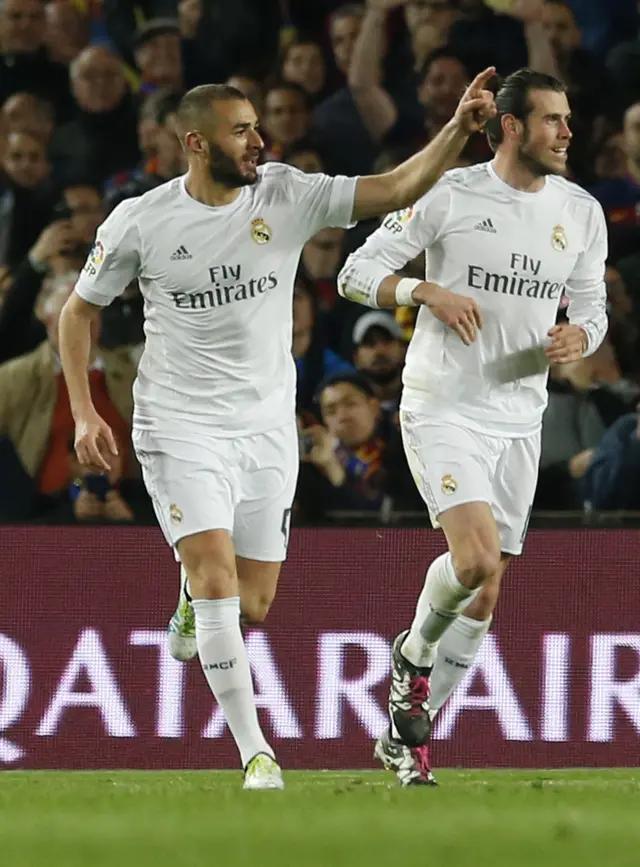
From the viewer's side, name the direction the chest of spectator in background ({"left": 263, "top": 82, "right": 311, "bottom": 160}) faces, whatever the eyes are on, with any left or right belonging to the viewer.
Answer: facing the viewer

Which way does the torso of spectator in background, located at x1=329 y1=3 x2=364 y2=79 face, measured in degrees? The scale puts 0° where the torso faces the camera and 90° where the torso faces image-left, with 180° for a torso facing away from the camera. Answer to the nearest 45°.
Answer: approximately 0°

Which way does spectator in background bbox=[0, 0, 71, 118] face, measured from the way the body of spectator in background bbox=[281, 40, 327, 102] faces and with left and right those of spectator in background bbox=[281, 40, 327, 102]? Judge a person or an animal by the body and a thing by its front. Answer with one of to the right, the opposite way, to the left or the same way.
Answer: the same way

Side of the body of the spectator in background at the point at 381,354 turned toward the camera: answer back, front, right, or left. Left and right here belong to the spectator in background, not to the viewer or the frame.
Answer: front

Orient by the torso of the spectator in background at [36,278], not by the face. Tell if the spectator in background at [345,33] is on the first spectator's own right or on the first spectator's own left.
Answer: on the first spectator's own left

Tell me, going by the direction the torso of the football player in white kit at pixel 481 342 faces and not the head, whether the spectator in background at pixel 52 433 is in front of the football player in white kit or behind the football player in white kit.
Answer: behind

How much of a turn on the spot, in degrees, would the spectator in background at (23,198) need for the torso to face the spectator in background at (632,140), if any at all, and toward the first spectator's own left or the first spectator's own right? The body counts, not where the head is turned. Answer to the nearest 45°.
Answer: approximately 90° to the first spectator's own left

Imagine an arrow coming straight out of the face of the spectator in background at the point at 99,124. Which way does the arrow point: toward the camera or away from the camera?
toward the camera

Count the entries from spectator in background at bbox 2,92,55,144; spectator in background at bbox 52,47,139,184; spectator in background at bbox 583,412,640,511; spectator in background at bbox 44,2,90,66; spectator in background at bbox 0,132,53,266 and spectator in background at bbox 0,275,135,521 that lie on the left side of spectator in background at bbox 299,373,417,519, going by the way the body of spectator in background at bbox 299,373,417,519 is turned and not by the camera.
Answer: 1

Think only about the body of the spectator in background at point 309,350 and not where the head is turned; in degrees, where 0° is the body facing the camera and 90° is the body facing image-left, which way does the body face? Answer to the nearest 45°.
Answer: approximately 0°

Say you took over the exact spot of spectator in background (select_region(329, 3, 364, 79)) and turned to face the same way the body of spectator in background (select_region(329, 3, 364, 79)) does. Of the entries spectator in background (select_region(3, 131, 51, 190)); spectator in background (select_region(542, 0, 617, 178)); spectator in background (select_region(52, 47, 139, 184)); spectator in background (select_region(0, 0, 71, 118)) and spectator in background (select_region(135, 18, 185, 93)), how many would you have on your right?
4

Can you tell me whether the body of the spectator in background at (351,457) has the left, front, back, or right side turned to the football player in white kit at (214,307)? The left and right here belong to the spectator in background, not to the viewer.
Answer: front

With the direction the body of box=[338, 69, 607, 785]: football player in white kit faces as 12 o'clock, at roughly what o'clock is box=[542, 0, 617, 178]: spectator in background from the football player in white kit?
The spectator in background is roughly at 8 o'clock from the football player in white kit.
